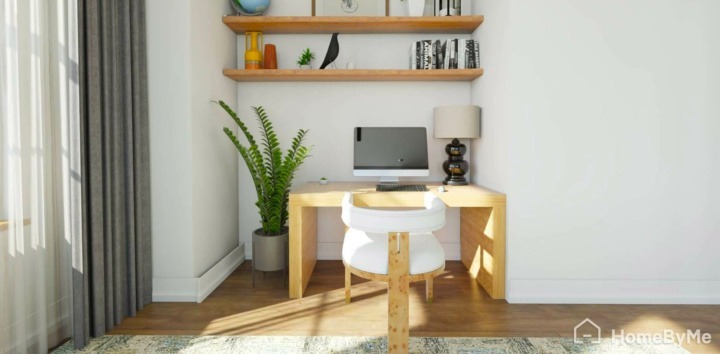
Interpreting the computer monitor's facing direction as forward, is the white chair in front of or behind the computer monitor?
in front

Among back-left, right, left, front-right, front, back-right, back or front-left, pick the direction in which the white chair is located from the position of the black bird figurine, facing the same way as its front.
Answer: right

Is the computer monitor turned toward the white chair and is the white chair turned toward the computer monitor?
yes

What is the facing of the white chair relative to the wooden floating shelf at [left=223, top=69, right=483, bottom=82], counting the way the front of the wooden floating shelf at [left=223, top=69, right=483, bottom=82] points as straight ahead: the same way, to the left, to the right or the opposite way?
the opposite way

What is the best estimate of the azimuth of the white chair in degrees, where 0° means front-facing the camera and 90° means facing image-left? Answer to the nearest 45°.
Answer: approximately 180°

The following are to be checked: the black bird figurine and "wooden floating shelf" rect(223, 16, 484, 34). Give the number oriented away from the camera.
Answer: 0

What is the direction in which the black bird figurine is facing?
to the viewer's right

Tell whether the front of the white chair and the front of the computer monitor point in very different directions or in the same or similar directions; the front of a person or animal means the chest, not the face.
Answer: very different directions

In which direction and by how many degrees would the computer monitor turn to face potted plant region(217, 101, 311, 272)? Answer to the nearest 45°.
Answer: approximately 45° to its right
